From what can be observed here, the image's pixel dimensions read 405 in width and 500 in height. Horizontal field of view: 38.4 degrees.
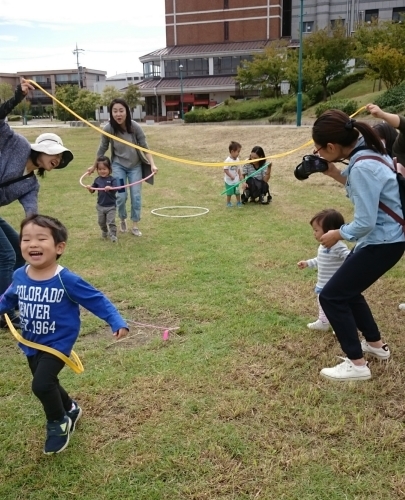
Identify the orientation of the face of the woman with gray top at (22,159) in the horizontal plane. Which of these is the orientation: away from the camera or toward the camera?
toward the camera

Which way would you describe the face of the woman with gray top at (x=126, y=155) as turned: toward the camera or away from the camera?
toward the camera

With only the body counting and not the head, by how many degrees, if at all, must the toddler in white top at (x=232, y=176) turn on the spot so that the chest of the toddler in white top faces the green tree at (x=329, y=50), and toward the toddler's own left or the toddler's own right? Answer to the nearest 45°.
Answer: approximately 135° to the toddler's own left

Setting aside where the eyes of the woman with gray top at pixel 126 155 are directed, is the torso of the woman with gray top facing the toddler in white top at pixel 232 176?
no

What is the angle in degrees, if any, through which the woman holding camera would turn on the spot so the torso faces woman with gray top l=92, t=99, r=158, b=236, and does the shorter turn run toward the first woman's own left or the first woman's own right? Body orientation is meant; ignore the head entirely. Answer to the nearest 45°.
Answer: approximately 45° to the first woman's own right

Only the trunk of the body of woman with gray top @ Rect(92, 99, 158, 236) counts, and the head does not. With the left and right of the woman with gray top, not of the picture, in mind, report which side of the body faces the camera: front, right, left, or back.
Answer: front

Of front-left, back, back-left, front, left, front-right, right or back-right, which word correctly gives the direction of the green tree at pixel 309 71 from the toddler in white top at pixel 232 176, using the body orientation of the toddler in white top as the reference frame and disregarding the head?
back-left

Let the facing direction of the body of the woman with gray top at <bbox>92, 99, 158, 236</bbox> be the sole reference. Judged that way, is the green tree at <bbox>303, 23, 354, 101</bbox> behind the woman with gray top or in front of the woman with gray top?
behind

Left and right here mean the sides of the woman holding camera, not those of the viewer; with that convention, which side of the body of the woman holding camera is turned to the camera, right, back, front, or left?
left
